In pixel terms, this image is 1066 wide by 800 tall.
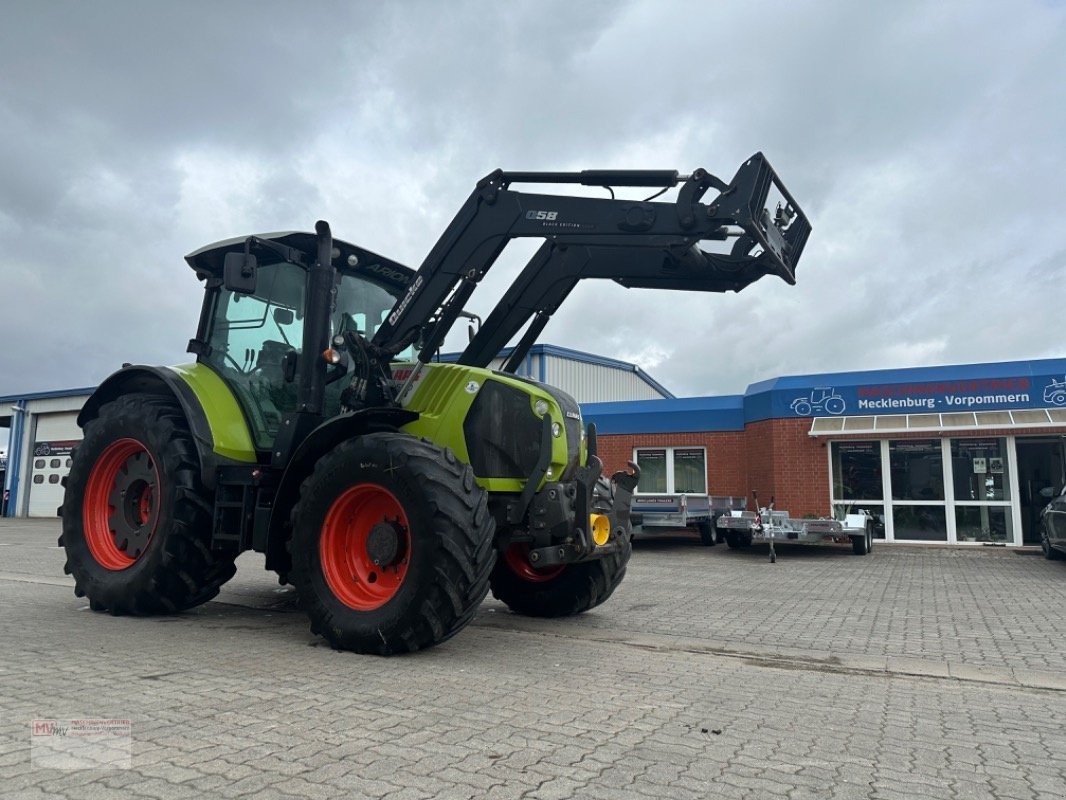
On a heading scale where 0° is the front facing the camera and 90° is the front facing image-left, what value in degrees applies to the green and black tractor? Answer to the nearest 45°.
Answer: approximately 315°

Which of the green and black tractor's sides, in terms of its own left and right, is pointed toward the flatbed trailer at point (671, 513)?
left

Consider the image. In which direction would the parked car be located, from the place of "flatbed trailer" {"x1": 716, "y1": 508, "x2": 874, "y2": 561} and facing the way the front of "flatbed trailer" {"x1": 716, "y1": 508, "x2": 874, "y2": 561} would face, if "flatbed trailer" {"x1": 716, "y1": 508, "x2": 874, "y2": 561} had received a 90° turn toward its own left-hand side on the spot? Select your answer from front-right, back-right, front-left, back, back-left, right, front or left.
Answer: front-left

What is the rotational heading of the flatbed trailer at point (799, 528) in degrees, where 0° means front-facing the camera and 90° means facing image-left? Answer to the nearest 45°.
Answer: approximately 45°

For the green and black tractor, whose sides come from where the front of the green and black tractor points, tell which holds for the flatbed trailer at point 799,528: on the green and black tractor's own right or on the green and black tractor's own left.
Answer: on the green and black tractor's own left

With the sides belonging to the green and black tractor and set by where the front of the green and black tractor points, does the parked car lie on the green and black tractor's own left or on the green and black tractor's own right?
on the green and black tractor's own left
